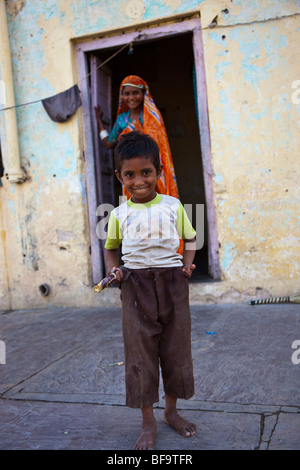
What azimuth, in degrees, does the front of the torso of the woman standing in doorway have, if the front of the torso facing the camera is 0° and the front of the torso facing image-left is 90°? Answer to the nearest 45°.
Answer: approximately 45°

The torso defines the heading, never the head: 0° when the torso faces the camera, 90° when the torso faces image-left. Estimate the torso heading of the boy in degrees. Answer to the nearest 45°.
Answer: approximately 0°

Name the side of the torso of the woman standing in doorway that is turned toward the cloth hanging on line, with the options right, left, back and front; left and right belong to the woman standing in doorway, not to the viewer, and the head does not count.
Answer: right

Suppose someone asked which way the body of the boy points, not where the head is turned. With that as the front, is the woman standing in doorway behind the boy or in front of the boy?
behind

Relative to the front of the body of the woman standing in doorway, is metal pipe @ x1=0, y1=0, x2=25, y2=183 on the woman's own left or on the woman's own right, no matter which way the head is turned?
on the woman's own right

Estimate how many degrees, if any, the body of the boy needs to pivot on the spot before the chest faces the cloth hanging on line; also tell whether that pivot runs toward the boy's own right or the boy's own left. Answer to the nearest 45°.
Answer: approximately 180°
